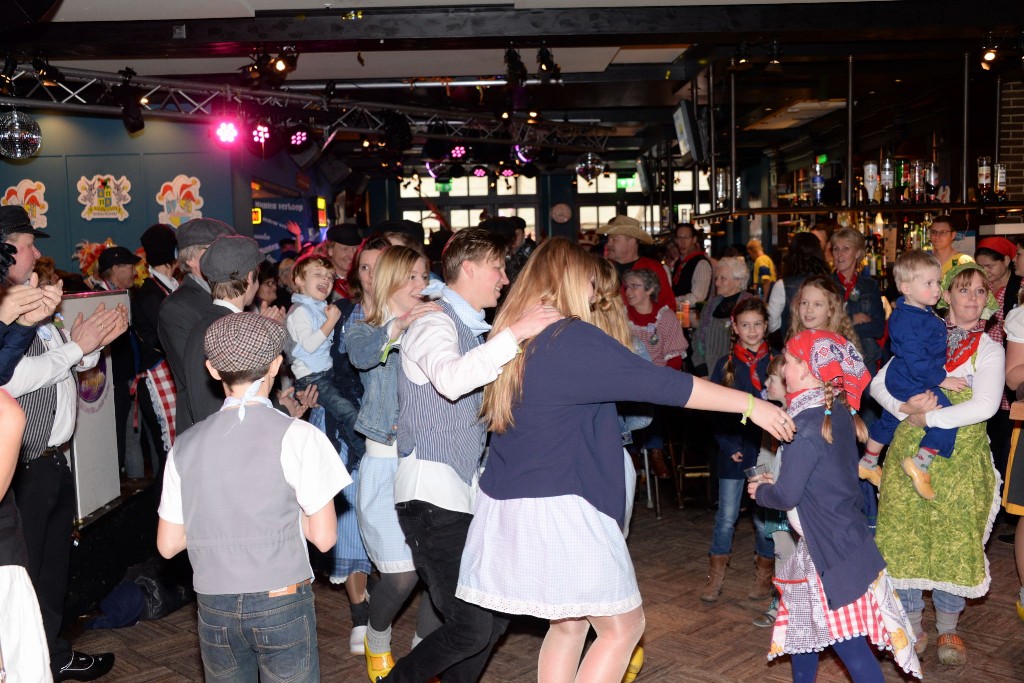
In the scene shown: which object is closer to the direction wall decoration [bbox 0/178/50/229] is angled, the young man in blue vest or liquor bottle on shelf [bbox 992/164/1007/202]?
the young man in blue vest

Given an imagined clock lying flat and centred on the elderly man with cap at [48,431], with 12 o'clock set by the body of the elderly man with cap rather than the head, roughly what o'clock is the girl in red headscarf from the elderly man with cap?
The girl in red headscarf is roughly at 1 o'clock from the elderly man with cap.

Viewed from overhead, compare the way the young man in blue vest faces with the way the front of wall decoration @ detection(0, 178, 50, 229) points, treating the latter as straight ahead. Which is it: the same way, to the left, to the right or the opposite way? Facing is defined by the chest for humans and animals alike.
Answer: to the left

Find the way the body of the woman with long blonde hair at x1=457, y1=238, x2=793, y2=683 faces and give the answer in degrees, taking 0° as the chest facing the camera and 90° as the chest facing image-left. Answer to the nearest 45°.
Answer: approximately 225°

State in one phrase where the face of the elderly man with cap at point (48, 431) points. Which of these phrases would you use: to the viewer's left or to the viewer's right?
to the viewer's right

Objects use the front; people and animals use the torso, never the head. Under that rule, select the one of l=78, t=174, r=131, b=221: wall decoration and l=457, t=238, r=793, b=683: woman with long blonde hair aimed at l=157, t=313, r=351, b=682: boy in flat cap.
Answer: the wall decoration

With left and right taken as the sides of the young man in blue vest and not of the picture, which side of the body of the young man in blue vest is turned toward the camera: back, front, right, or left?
right

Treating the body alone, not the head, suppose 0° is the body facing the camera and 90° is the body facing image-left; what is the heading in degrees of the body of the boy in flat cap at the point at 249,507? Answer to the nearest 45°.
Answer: approximately 180°

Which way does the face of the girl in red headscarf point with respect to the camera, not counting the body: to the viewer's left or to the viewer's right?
to the viewer's left
